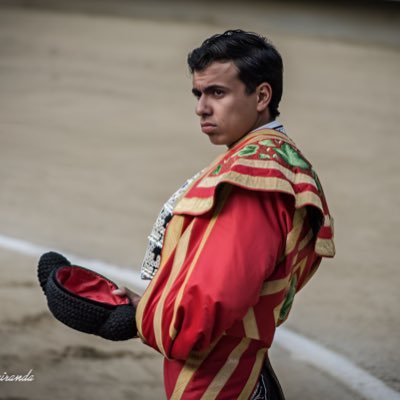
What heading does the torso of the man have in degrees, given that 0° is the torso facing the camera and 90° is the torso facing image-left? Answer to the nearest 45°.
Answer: approximately 90°
